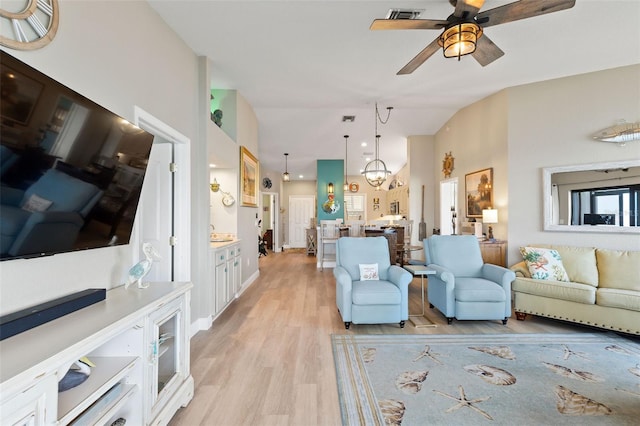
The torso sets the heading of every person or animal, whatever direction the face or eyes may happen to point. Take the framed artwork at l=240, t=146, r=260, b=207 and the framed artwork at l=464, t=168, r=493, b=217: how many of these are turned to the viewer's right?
1

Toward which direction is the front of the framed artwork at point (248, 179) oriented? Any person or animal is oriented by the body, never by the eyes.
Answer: to the viewer's right

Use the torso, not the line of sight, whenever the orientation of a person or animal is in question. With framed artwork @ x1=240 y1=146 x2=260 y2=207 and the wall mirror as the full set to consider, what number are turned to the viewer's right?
1

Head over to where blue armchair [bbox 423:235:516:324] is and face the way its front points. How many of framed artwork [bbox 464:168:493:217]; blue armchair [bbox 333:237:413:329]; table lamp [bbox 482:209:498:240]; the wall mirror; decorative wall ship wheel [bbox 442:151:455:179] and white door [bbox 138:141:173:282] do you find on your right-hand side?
2

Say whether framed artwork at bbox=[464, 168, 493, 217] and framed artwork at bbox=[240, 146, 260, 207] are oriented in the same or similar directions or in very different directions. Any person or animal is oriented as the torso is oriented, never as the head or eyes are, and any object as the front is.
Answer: very different directions

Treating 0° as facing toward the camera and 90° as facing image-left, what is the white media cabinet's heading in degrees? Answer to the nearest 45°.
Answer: approximately 315°

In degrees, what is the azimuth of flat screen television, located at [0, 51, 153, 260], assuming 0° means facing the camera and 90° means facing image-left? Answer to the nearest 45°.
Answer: approximately 315°

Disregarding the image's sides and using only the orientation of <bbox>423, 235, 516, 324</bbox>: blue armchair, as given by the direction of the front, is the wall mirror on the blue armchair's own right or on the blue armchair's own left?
on the blue armchair's own left

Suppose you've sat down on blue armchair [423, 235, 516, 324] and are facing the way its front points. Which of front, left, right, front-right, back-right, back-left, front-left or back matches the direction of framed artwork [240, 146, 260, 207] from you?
back-right

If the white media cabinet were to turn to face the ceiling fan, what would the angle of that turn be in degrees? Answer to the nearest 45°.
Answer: approximately 45° to its left

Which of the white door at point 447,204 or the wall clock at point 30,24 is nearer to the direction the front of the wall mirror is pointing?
the wall clock

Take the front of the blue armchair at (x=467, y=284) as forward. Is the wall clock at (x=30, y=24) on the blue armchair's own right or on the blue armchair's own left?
on the blue armchair's own right
